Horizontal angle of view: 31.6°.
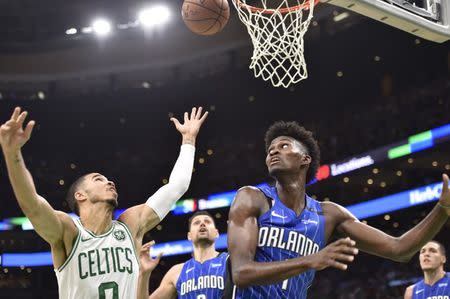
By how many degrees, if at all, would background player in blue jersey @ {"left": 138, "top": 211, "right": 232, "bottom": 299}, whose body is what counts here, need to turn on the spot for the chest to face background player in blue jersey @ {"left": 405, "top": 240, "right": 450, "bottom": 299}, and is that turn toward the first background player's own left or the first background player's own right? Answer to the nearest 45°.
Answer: approximately 135° to the first background player's own left

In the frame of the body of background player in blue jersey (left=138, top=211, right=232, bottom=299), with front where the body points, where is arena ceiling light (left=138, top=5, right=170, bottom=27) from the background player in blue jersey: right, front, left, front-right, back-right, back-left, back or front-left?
back

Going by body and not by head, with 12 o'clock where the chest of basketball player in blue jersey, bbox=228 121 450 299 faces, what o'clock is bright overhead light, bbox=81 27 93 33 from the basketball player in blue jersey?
The bright overhead light is roughly at 5 o'clock from the basketball player in blue jersey.

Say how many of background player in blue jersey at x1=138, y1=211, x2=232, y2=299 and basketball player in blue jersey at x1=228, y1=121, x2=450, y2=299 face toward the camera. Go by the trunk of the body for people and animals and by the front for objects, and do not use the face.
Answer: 2

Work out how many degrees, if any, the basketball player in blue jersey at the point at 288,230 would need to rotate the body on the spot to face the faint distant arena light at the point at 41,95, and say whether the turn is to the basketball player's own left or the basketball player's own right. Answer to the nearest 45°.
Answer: approximately 135° to the basketball player's own right

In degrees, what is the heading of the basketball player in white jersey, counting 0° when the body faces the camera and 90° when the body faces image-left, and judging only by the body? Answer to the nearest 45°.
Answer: approximately 315°

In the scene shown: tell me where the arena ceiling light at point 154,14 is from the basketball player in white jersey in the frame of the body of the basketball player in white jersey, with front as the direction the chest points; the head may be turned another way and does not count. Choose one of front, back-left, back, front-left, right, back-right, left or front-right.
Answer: back-left

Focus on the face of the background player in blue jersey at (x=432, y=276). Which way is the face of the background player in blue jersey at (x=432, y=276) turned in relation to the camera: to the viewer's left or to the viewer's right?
to the viewer's left

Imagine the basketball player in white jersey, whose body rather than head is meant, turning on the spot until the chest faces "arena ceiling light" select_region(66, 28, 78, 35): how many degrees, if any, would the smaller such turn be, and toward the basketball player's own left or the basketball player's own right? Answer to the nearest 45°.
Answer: approximately 135° to the basketball player's own left
